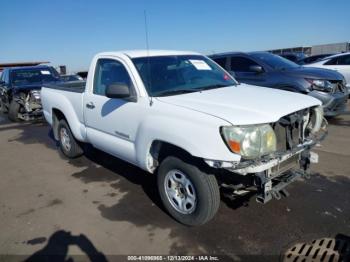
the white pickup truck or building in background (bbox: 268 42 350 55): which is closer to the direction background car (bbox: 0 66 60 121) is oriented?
the white pickup truck

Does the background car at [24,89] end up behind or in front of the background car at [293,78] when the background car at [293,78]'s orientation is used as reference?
behind

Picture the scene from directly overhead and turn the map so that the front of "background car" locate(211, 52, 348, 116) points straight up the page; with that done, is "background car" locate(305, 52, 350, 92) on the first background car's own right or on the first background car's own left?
on the first background car's own left

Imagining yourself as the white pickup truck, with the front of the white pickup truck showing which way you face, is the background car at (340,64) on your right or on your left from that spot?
on your left

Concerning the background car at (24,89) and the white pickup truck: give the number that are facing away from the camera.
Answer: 0

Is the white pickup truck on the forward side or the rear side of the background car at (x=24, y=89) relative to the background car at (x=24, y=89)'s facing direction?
on the forward side

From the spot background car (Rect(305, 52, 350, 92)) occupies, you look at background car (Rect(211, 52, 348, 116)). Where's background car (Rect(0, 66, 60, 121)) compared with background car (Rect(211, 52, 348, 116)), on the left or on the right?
right

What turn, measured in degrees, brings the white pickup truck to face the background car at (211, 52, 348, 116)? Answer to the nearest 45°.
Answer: approximately 90° to its left

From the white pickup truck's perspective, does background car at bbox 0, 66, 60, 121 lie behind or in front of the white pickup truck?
behind
